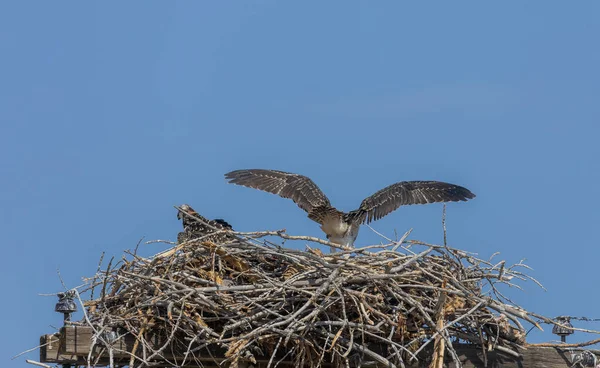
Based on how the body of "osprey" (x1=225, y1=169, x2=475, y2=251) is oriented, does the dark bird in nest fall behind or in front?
behind
